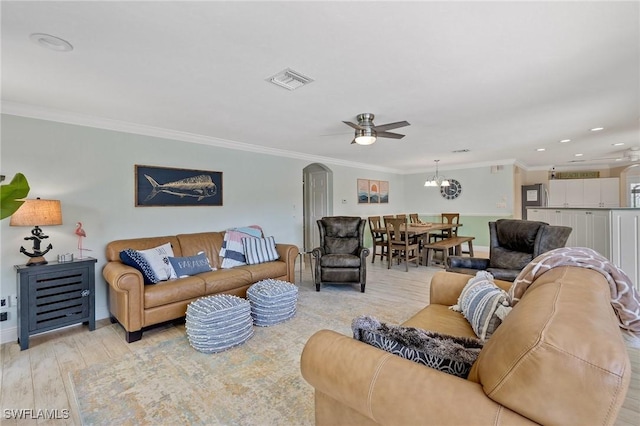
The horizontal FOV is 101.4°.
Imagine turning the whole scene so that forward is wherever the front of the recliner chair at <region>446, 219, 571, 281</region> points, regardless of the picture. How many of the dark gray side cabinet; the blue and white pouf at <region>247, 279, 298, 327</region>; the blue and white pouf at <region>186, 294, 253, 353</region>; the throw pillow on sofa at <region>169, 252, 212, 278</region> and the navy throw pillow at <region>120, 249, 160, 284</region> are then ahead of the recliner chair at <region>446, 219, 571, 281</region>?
5

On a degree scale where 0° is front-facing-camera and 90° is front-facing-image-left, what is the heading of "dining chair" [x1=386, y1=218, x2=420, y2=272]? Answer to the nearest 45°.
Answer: approximately 225°

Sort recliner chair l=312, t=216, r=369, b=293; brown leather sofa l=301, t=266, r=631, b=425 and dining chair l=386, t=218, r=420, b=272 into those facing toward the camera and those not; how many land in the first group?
1

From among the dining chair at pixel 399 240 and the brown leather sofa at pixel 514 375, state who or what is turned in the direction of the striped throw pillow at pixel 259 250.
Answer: the brown leather sofa

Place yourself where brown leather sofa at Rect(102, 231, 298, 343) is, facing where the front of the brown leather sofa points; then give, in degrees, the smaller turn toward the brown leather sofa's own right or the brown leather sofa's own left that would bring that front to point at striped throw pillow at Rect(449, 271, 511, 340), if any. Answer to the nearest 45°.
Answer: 0° — it already faces it

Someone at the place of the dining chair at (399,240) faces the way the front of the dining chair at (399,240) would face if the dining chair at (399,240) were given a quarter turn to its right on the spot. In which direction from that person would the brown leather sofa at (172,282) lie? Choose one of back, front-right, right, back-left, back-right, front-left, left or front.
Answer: right

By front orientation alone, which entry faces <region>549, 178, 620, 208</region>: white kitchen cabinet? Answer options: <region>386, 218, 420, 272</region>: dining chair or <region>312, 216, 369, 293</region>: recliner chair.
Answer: the dining chair

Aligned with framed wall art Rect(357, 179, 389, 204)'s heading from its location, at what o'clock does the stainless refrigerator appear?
The stainless refrigerator is roughly at 10 o'clock from the framed wall art.

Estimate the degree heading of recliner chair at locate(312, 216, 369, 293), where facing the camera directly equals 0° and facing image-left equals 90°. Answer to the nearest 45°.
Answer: approximately 0°

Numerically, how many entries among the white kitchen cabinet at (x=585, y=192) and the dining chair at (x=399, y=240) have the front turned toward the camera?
1

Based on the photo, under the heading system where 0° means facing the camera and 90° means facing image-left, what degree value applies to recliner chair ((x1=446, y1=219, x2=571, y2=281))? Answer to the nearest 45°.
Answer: approximately 45°

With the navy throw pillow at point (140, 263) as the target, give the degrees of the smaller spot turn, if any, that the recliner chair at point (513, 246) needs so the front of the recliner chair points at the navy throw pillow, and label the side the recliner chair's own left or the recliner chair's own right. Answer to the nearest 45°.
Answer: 0° — it already faces it

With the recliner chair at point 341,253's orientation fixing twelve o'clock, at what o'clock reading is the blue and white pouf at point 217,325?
The blue and white pouf is roughly at 1 o'clock from the recliner chair.

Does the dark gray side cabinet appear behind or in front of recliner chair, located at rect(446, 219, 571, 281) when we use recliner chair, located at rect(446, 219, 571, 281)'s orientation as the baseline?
in front

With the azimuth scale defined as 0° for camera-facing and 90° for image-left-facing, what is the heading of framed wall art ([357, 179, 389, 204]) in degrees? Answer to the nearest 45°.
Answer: approximately 315°

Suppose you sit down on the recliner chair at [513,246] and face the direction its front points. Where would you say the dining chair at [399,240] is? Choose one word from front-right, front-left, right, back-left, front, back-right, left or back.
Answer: right

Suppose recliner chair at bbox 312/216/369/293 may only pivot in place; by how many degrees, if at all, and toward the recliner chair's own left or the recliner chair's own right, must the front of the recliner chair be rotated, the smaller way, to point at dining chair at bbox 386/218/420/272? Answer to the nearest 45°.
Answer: approximately 135° to the recliner chair's own left

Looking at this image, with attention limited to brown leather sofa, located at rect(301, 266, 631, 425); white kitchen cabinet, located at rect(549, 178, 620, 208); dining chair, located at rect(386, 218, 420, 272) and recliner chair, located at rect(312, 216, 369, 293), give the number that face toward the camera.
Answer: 2
